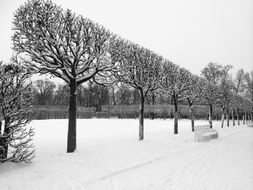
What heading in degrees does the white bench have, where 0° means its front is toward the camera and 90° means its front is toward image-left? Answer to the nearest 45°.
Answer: approximately 315°

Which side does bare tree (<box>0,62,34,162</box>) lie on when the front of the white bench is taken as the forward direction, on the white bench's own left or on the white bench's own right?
on the white bench's own right

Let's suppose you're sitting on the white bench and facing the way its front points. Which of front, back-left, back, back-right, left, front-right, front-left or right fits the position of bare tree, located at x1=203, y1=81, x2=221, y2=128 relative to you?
back-left

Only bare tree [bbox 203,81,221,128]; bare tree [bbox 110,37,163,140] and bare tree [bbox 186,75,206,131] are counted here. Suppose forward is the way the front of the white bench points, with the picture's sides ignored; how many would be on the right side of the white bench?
1

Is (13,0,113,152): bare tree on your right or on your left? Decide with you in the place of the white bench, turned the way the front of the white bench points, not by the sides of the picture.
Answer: on your right

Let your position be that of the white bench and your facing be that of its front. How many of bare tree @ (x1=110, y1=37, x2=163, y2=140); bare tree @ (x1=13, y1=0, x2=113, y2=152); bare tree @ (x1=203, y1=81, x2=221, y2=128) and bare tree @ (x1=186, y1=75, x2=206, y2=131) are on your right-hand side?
2

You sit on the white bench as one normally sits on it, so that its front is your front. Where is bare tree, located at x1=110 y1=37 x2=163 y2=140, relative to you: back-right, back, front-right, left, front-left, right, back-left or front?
right

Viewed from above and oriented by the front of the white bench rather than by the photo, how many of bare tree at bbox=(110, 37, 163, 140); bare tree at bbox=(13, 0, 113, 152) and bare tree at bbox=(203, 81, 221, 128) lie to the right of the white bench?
2

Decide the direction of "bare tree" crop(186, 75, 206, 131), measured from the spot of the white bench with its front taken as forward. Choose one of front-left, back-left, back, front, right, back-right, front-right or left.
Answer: back-left

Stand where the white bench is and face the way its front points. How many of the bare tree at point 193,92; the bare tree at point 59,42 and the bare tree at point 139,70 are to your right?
2

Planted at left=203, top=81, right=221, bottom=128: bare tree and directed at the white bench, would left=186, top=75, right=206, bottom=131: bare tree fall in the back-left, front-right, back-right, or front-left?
front-right

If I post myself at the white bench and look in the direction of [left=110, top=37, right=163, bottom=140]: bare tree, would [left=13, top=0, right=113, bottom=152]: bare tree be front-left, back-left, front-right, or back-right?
front-left

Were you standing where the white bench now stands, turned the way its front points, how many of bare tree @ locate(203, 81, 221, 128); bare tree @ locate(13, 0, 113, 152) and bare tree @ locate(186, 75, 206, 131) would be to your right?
1
